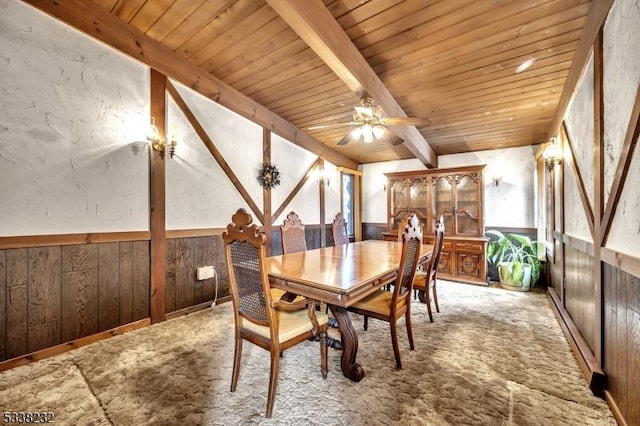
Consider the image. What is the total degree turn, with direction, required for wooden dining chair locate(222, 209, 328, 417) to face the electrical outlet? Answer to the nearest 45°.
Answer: approximately 45° to its left

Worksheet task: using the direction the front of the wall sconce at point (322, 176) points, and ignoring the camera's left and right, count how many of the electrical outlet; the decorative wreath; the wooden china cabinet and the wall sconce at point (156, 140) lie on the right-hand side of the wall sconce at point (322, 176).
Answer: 3

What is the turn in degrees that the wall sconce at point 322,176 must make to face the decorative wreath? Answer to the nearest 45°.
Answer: approximately 90° to its right

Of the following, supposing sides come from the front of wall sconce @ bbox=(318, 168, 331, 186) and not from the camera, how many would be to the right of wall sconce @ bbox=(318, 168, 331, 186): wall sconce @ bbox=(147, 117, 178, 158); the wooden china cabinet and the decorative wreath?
2

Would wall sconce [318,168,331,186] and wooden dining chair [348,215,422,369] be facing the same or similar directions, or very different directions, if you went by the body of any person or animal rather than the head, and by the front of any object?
very different directions

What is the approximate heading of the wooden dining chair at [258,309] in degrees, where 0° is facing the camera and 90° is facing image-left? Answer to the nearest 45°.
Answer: approximately 225°

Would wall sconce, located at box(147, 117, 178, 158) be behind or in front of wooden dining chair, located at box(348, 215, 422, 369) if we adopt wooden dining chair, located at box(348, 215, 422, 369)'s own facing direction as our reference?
in front

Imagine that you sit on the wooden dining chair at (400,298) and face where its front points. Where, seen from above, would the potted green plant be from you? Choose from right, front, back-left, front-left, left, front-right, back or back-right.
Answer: right

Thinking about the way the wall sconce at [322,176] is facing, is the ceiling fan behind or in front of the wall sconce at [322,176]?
in front

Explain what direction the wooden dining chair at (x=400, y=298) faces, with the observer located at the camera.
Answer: facing away from the viewer and to the left of the viewer
